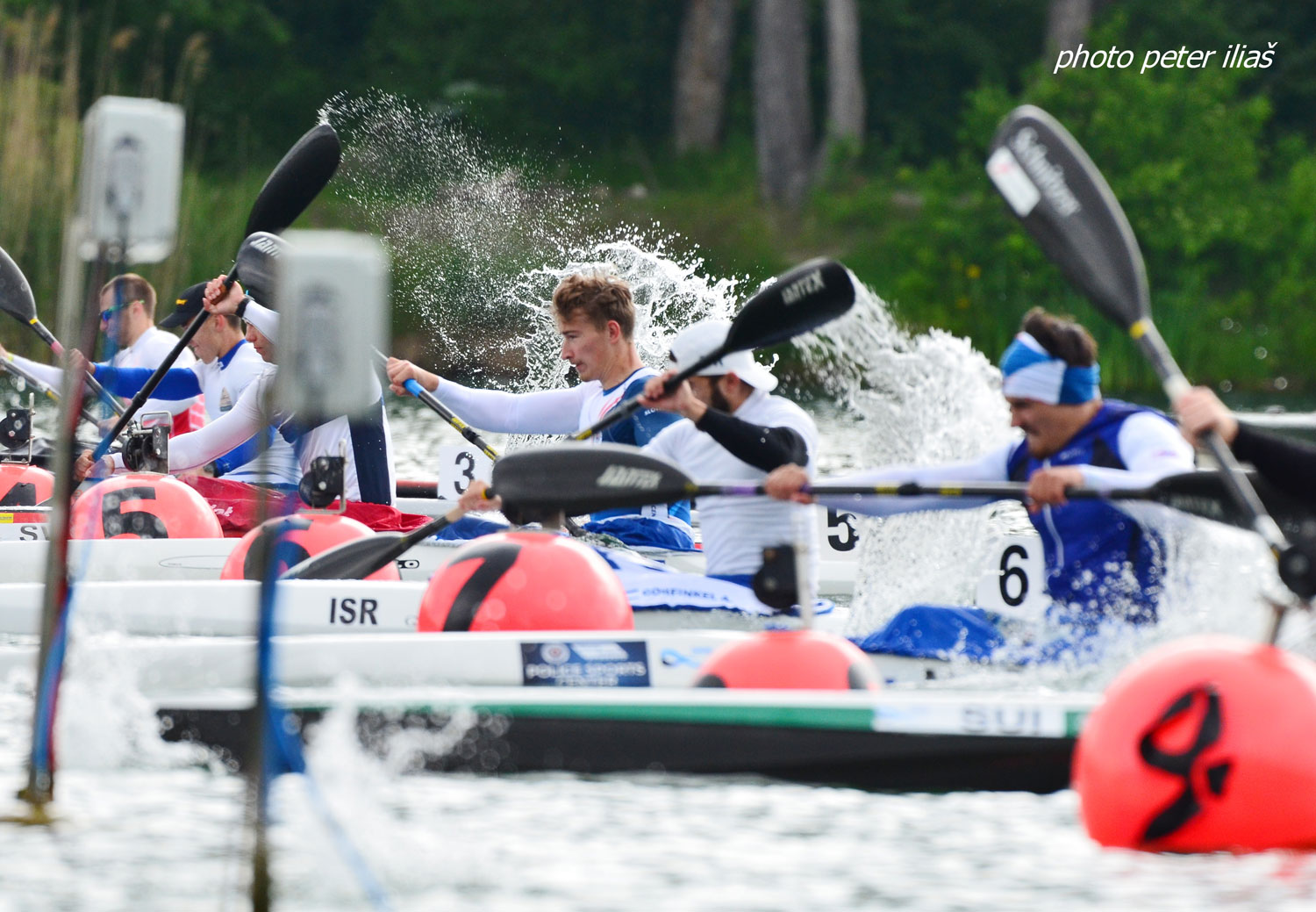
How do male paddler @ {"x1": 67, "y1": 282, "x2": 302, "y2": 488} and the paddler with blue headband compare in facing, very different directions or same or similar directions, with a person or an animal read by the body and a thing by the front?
same or similar directions

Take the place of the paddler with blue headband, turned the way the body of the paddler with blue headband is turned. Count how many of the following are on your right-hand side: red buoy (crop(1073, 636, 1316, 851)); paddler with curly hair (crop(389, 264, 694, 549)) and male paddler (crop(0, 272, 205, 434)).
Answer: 2

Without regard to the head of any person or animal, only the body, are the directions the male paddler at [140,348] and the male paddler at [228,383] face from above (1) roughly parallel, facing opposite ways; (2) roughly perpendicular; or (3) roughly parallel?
roughly parallel

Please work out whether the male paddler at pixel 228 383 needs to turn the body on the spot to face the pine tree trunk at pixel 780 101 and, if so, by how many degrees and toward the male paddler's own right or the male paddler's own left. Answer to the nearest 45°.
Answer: approximately 135° to the male paddler's own right

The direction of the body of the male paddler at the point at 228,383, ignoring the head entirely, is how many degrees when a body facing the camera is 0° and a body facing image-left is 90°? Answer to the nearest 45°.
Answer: approximately 90°

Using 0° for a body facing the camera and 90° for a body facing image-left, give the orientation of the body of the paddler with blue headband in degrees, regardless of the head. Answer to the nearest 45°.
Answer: approximately 45°

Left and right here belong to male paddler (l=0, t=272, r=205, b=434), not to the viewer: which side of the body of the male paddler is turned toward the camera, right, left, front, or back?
left

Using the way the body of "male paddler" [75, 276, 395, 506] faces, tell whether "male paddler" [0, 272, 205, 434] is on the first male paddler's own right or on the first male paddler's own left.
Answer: on the first male paddler's own right

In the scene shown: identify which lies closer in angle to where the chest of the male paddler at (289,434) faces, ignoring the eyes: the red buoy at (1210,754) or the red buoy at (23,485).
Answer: the red buoy at (23,485)

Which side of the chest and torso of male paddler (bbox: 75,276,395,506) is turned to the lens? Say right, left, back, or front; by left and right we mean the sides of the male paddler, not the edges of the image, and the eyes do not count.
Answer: left

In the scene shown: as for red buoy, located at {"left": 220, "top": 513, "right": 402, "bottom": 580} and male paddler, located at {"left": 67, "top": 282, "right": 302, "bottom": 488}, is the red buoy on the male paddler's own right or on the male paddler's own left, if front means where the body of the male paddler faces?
on the male paddler's own left

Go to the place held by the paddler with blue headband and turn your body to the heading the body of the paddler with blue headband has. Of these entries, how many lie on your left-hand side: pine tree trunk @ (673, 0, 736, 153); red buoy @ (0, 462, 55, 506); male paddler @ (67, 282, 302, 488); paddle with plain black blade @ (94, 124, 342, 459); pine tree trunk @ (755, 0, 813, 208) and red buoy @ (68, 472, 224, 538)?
0
